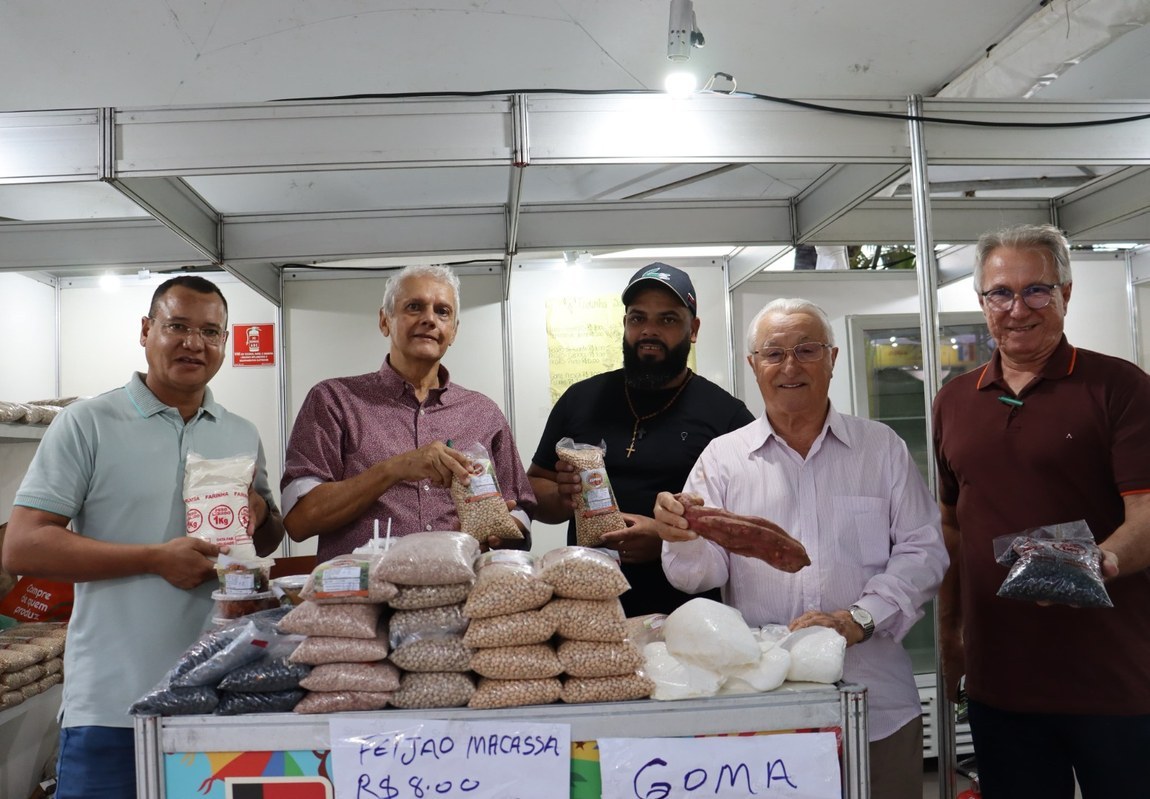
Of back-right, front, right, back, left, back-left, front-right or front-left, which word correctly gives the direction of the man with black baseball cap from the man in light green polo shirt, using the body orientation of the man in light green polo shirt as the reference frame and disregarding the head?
front-left

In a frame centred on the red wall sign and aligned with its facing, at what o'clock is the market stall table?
The market stall table is roughly at 12 o'clock from the red wall sign.

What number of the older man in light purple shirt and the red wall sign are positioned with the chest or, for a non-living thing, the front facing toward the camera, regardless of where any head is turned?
2

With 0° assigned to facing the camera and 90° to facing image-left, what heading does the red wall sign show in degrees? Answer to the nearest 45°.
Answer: approximately 0°

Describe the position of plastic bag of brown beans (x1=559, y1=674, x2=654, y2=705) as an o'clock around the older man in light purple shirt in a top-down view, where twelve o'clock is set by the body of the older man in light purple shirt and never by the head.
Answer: The plastic bag of brown beans is roughly at 1 o'clock from the older man in light purple shirt.

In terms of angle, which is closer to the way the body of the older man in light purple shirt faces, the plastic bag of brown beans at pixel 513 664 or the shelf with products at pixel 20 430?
the plastic bag of brown beans
